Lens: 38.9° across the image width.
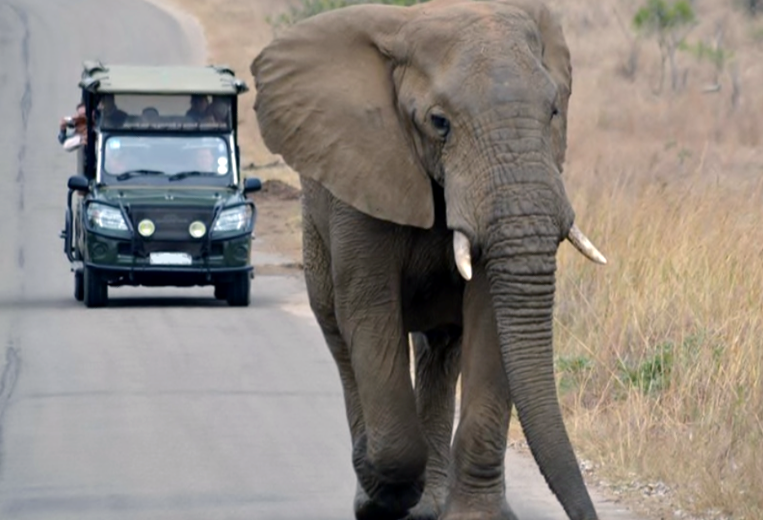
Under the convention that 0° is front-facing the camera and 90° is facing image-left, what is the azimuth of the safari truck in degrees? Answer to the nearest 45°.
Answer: approximately 0°

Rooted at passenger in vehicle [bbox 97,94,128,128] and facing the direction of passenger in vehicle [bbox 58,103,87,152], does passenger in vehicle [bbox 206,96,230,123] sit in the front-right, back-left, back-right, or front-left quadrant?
back-right
